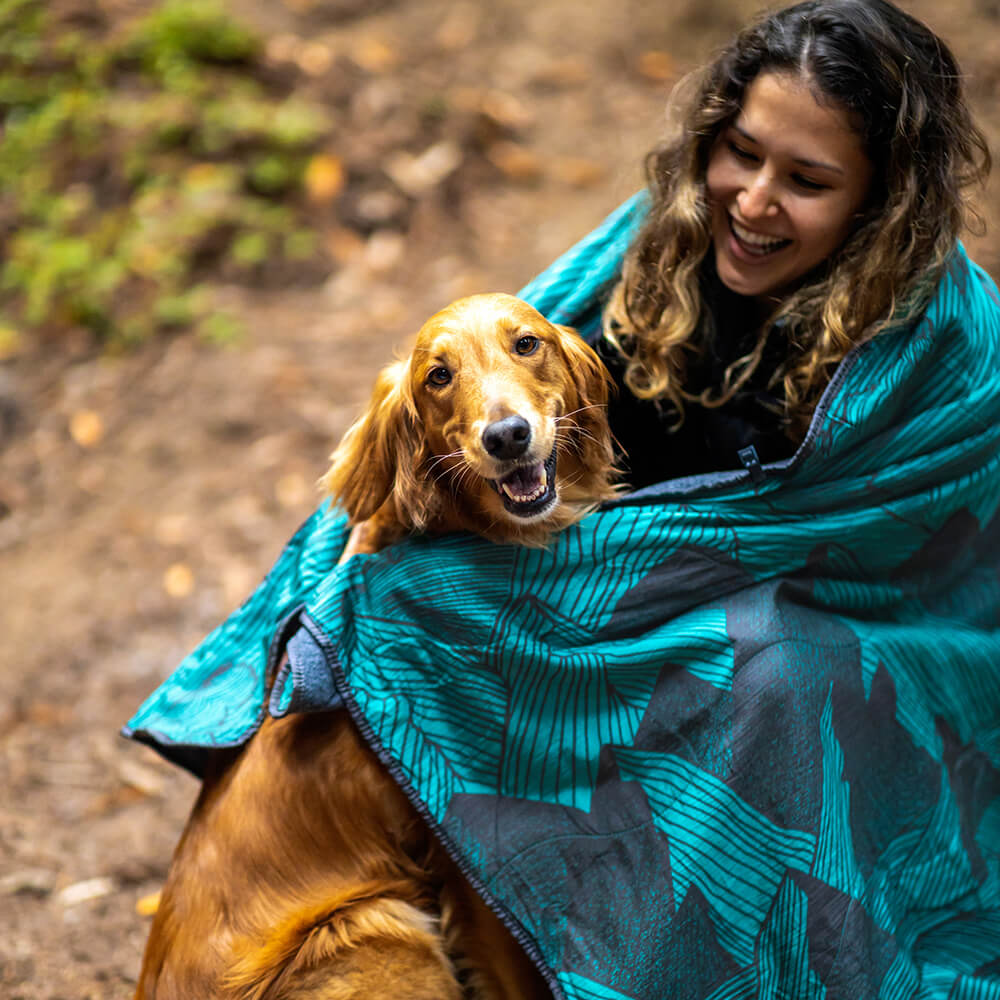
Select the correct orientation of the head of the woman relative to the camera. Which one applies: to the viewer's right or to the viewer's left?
to the viewer's left

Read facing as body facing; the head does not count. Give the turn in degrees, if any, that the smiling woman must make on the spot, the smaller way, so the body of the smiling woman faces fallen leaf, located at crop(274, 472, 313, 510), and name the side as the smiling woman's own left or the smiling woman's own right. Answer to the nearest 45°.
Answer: approximately 90° to the smiling woman's own right

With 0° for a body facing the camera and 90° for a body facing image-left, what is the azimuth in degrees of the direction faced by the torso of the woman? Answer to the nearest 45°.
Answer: approximately 45°

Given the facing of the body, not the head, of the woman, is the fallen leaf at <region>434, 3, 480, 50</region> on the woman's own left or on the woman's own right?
on the woman's own right

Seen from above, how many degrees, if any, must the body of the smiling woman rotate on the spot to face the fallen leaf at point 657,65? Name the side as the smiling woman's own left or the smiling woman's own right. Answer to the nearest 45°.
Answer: approximately 135° to the smiling woman's own right

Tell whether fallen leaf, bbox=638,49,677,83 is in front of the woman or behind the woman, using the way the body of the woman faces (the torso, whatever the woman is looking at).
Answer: behind
